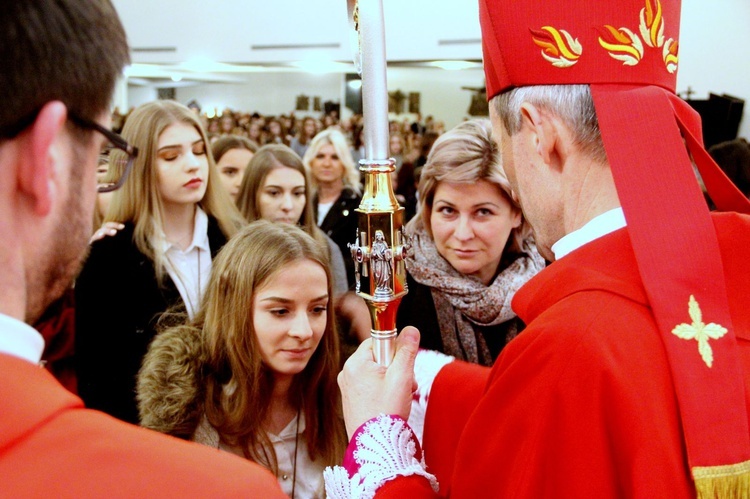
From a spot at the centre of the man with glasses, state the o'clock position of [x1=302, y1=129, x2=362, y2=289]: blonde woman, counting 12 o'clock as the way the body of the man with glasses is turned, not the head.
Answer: The blonde woman is roughly at 11 o'clock from the man with glasses.

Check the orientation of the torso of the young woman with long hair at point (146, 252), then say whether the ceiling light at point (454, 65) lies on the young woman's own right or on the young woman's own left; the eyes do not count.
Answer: on the young woman's own left

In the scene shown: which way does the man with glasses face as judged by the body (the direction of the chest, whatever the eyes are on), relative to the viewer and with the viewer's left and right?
facing away from the viewer and to the right of the viewer

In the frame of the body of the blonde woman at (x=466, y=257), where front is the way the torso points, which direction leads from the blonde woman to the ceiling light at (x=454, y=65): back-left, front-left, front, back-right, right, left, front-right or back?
back

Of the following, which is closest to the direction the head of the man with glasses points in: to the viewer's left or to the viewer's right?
to the viewer's right

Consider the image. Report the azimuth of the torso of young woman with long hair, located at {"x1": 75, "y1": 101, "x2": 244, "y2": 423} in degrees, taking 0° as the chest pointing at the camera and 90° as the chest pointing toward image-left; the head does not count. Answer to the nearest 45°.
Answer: approximately 315°

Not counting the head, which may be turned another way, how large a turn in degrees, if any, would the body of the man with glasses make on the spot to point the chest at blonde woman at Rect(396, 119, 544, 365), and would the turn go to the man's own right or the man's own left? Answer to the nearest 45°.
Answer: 0° — they already face them

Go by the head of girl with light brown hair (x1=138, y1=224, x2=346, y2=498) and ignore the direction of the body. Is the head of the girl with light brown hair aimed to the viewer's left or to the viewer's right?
to the viewer's right

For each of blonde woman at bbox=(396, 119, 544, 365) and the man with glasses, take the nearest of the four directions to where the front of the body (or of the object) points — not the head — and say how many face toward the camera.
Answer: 1

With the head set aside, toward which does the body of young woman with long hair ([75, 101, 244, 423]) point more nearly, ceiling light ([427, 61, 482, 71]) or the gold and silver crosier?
the gold and silver crosier

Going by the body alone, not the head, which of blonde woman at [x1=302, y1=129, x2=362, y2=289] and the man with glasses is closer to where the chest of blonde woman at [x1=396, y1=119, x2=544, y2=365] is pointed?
the man with glasses

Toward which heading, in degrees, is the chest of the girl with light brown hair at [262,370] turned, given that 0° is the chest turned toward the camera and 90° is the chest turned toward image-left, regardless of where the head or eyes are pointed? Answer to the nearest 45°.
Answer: approximately 315°
